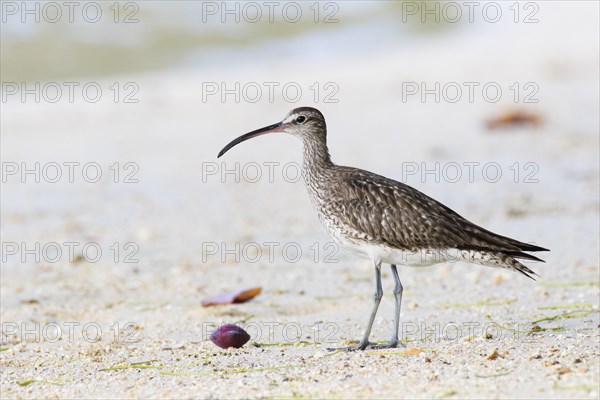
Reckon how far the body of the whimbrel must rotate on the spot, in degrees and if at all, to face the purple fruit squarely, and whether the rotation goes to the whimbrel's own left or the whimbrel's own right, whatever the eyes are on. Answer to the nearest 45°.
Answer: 0° — it already faces it

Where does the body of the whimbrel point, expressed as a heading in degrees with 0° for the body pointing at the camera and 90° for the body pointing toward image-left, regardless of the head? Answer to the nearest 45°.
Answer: approximately 90°
